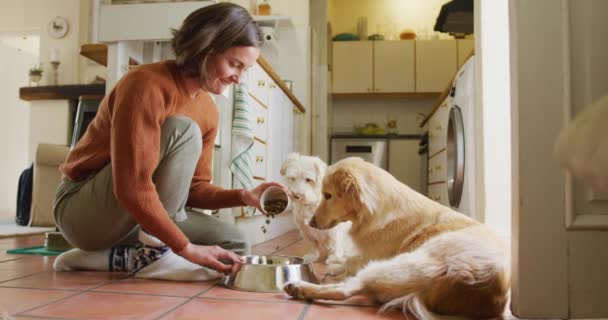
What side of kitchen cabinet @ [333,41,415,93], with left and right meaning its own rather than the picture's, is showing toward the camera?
front

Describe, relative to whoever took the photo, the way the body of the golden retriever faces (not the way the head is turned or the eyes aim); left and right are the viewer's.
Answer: facing away from the viewer and to the left of the viewer

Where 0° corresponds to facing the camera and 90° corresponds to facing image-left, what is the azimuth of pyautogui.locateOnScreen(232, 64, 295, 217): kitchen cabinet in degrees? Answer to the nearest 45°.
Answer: approximately 315°

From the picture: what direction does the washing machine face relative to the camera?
to the viewer's left

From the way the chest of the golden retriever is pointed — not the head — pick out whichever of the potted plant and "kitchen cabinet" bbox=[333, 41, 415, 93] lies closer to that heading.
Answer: the potted plant

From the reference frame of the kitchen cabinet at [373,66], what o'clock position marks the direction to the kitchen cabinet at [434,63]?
the kitchen cabinet at [434,63] is roughly at 9 o'clock from the kitchen cabinet at [373,66].

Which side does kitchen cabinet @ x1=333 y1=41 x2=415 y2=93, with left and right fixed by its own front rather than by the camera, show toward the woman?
front

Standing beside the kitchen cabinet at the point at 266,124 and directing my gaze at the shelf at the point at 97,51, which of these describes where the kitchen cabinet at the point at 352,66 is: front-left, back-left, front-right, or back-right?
back-right

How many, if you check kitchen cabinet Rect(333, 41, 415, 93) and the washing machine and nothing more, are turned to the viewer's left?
1

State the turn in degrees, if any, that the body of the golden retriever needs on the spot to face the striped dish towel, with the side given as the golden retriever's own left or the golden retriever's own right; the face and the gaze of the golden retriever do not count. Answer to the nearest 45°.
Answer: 0° — it already faces it

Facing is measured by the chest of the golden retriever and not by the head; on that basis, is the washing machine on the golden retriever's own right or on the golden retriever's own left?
on the golden retriever's own right
